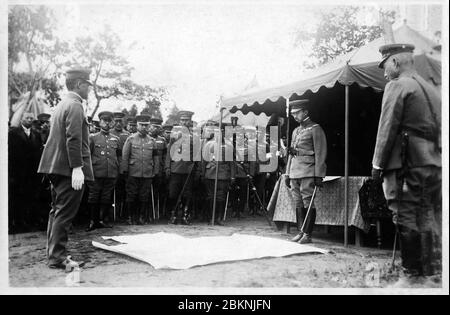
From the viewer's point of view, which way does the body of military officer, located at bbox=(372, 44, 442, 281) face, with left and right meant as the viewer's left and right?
facing away from the viewer and to the left of the viewer

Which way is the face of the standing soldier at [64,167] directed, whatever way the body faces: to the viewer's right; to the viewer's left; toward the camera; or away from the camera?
to the viewer's right

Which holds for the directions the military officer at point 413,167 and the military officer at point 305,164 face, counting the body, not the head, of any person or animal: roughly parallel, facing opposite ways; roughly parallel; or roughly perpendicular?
roughly perpendicular

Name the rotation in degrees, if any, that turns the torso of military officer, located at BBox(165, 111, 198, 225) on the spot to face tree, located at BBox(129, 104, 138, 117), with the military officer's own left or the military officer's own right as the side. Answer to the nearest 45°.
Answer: approximately 135° to the military officer's own right

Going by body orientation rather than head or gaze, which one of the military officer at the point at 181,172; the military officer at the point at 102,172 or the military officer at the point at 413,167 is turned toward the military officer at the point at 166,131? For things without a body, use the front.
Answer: the military officer at the point at 413,167

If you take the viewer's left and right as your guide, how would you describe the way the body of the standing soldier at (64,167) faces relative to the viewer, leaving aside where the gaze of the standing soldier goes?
facing to the right of the viewer

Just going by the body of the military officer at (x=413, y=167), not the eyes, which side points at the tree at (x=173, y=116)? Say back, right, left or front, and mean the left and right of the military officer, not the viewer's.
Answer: front

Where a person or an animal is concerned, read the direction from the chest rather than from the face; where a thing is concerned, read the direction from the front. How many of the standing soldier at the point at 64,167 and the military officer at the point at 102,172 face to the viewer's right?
1

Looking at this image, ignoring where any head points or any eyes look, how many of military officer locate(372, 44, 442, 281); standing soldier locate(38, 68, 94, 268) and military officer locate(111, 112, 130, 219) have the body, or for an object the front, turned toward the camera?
1

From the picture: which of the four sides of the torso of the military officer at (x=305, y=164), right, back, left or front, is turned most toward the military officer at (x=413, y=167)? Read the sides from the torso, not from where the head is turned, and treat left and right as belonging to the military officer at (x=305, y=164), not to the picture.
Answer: left

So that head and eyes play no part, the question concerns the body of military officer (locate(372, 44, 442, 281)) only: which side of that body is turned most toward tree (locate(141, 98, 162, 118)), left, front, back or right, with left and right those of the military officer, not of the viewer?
front
